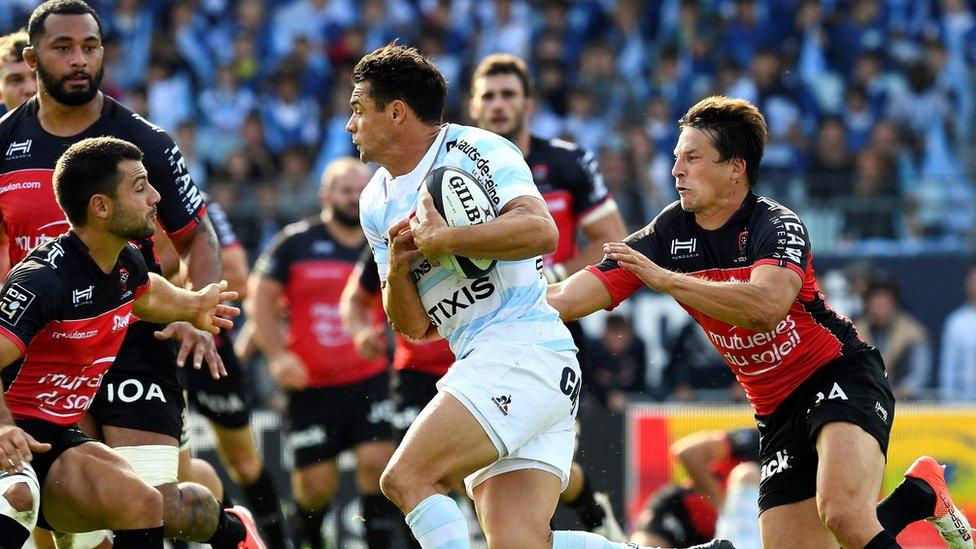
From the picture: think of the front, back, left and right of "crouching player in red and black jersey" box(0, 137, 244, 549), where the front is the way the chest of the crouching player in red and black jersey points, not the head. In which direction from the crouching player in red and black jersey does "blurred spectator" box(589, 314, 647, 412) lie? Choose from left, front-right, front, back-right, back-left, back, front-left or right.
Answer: left

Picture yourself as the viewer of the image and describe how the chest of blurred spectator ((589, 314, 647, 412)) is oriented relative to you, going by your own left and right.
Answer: facing the viewer

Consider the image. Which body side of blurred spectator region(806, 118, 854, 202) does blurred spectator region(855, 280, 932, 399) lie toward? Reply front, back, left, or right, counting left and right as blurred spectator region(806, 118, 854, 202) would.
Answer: front

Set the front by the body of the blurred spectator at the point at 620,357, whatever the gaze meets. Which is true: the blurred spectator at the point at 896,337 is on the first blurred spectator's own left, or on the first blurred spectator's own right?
on the first blurred spectator's own left

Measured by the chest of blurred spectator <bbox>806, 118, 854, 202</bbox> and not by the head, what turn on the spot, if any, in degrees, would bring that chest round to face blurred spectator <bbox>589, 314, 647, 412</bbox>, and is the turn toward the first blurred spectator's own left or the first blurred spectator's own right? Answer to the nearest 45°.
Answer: approximately 45° to the first blurred spectator's own right

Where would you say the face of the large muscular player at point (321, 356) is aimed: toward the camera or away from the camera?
toward the camera

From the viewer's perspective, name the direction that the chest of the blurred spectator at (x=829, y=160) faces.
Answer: toward the camera

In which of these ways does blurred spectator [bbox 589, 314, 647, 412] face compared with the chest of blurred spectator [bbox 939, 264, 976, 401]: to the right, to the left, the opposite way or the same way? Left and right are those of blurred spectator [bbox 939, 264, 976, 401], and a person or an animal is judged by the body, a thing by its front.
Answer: the same way

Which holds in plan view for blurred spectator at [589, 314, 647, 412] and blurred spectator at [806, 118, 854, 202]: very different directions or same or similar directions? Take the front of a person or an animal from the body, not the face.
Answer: same or similar directions

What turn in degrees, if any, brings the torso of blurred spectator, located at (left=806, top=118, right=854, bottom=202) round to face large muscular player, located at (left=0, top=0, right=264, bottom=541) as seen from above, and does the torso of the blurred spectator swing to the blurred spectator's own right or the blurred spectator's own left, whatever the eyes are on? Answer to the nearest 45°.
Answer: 0° — they already face them

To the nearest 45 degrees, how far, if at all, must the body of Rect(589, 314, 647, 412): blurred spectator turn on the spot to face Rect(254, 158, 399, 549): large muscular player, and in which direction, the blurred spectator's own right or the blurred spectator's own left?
approximately 45° to the blurred spectator's own right

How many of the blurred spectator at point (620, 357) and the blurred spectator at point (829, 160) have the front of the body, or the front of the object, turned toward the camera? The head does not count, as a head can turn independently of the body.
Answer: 2

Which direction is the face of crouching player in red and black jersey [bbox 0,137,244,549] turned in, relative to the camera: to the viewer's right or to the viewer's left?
to the viewer's right

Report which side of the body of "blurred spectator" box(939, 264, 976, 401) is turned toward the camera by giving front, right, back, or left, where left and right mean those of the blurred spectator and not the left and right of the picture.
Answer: front

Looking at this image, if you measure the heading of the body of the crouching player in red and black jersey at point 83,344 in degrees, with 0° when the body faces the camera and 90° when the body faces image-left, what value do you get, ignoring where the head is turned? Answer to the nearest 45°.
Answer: approximately 315°

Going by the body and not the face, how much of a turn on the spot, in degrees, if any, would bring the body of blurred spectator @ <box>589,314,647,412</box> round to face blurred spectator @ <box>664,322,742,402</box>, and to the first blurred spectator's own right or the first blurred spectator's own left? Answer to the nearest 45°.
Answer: approximately 90° to the first blurred spectator's own left

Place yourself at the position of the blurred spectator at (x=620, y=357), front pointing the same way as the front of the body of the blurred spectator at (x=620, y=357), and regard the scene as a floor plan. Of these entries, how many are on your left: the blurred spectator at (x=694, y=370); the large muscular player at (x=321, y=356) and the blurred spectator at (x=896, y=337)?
2

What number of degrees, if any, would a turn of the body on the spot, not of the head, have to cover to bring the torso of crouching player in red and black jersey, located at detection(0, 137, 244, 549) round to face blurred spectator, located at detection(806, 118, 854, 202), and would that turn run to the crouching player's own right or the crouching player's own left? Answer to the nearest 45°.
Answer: approximately 90° to the crouching player's own left
